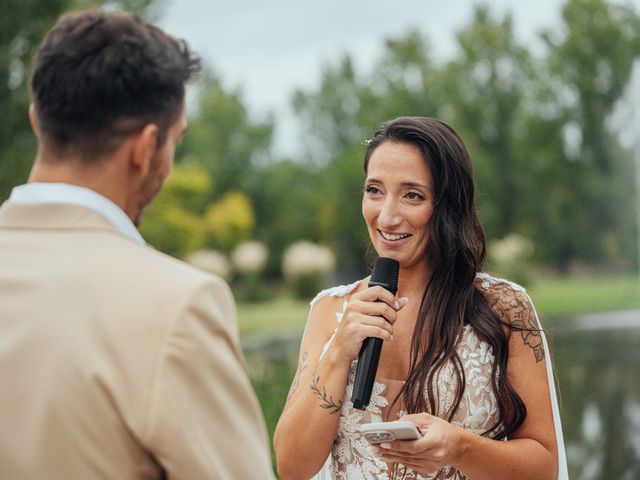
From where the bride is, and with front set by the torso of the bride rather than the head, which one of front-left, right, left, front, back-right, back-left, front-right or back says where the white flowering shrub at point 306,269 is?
back-right

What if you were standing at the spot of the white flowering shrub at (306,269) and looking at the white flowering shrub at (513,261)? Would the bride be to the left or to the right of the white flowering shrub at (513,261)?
right

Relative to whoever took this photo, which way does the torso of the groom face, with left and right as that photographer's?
facing away from the viewer and to the right of the viewer

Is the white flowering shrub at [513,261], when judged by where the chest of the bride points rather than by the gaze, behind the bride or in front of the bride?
behind

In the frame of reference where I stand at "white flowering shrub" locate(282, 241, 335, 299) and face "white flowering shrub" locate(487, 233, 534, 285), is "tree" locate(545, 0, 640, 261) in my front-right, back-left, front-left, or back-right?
front-left

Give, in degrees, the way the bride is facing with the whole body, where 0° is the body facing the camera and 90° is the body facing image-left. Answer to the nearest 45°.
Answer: approximately 45°

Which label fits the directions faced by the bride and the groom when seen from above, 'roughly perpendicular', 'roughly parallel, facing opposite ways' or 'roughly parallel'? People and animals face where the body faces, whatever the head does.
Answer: roughly parallel, facing opposite ways

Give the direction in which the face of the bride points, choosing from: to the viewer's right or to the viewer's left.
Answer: to the viewer's left

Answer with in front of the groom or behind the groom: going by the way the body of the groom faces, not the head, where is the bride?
in front

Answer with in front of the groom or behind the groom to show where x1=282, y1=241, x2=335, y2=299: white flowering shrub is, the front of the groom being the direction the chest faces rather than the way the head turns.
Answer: in front

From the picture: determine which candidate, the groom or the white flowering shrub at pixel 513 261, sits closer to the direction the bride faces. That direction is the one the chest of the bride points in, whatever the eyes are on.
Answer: the groom

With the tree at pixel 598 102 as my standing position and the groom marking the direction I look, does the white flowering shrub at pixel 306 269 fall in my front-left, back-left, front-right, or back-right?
front-right

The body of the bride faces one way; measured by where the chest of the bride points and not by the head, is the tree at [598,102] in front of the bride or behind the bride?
behind
